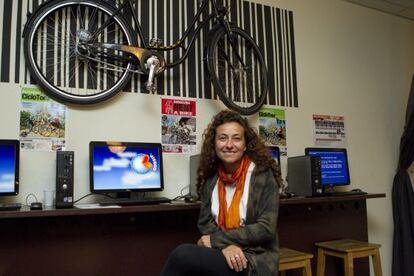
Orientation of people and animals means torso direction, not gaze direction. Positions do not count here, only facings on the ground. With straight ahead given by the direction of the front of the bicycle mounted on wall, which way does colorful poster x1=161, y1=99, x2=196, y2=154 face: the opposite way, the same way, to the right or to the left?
to the right

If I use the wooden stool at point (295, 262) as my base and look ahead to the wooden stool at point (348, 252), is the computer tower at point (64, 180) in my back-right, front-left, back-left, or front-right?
back-left

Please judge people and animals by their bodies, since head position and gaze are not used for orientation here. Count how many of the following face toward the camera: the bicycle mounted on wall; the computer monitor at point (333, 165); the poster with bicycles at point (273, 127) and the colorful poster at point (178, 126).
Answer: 3

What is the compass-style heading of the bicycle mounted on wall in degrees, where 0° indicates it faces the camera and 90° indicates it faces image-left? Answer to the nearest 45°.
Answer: approximately 270°

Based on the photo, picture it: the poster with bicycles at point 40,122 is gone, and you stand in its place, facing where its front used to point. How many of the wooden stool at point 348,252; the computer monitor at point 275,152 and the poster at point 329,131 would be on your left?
3
